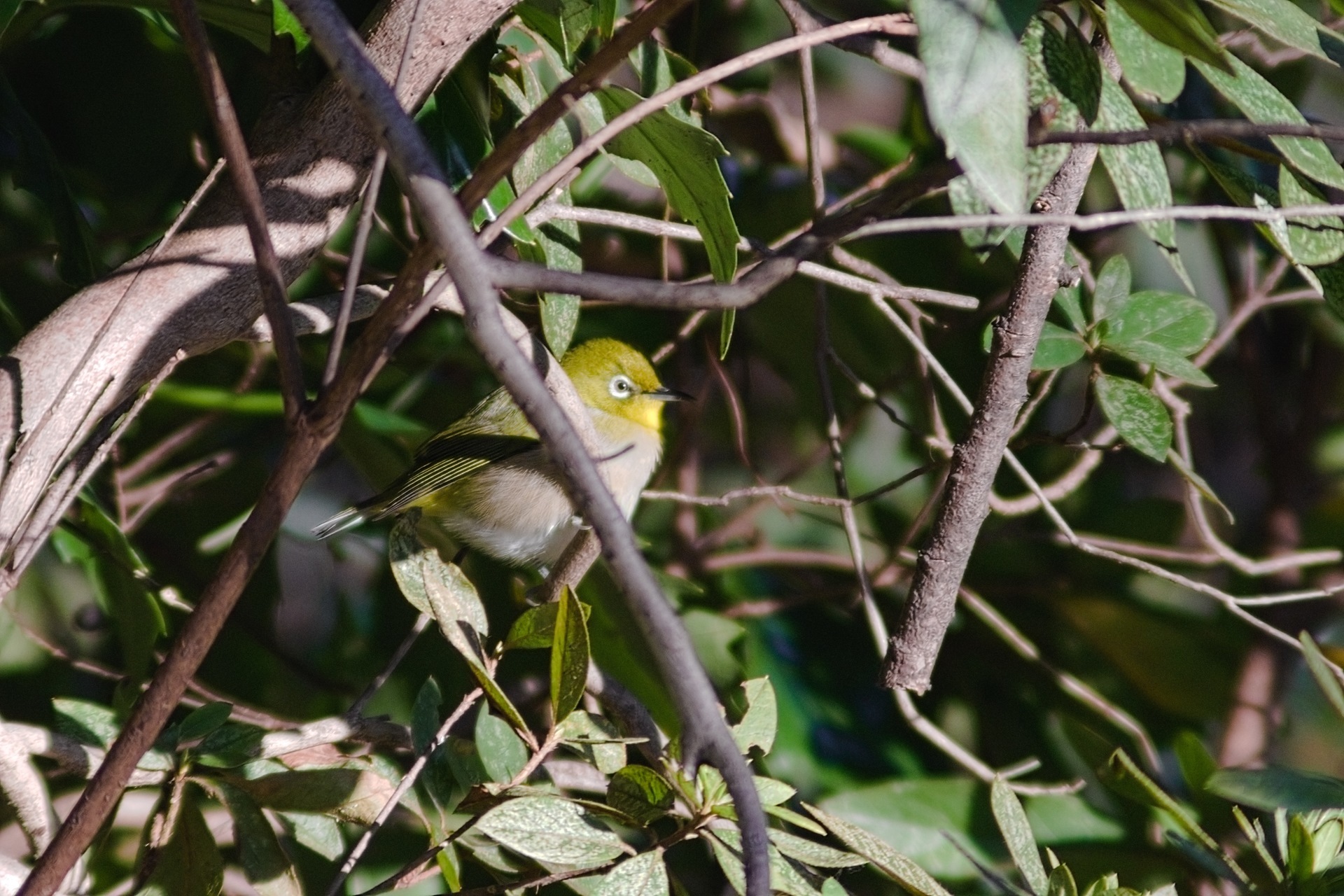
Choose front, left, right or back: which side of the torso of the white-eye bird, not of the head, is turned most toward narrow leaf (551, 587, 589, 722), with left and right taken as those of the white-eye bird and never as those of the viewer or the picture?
right

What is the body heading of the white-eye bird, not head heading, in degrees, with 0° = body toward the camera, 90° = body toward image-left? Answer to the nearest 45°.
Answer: approximately 270°

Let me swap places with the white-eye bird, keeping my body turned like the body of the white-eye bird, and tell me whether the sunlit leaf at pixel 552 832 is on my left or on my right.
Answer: on my right

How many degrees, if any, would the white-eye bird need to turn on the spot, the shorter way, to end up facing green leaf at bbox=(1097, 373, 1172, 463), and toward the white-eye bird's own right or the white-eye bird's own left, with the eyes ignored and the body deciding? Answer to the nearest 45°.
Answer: approximately 45° to the white-eye bird's own right

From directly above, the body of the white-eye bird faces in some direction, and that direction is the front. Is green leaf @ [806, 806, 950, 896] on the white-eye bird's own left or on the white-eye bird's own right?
on the white-eye bird's own right
